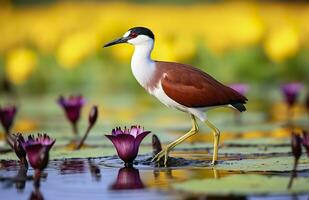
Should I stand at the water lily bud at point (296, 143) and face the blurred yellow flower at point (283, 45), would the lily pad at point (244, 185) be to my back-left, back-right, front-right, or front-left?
back-left

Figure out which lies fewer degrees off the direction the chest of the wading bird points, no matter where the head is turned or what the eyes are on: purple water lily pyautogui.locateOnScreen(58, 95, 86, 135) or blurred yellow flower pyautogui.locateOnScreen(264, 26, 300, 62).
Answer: the purple water lily

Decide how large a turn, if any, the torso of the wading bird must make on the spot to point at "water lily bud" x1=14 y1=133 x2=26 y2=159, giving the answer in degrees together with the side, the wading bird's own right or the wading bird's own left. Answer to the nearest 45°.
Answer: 0° — it already faces it

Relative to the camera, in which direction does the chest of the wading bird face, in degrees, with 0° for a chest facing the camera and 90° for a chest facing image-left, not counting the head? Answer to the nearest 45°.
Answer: approximately 90°

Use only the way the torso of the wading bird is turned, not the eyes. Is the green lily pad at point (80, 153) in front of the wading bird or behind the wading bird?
in front

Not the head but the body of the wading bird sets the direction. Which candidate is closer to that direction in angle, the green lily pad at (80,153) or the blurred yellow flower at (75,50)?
the green lily pad

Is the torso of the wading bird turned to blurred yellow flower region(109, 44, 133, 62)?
no

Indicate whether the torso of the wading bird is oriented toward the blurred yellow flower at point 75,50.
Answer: no

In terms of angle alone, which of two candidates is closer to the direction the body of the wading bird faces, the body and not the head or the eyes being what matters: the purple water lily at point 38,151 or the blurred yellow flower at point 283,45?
the purple water lily

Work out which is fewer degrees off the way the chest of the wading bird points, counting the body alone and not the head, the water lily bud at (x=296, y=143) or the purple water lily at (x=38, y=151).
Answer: the purple water lily

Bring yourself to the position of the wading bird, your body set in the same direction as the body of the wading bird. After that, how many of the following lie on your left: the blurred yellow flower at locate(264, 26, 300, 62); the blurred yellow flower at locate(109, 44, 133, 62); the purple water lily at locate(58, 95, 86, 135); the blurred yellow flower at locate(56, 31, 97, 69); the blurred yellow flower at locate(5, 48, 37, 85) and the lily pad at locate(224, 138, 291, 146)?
0

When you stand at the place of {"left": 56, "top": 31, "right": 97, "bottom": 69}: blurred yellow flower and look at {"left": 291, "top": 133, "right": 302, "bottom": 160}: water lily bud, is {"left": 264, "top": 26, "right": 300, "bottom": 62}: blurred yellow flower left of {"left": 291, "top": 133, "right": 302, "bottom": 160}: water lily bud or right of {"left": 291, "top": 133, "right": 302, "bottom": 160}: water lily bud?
left

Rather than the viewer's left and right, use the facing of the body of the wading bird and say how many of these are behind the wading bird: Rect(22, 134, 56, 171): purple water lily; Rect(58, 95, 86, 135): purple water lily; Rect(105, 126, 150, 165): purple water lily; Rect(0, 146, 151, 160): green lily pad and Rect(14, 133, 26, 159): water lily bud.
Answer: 0

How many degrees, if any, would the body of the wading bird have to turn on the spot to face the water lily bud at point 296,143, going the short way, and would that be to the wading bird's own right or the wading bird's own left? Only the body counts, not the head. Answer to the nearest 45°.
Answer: approximately 135° to the wading bird's own left

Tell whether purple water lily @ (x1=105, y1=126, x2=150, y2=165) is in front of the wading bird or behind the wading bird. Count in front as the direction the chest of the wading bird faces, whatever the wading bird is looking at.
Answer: in front

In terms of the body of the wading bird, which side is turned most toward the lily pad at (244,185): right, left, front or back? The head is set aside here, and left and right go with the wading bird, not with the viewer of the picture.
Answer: left
